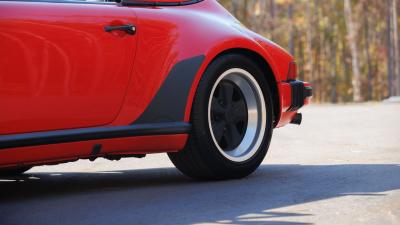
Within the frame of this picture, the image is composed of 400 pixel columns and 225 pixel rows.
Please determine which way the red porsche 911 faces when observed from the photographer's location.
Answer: facing the viewer and to the left of the viewer
